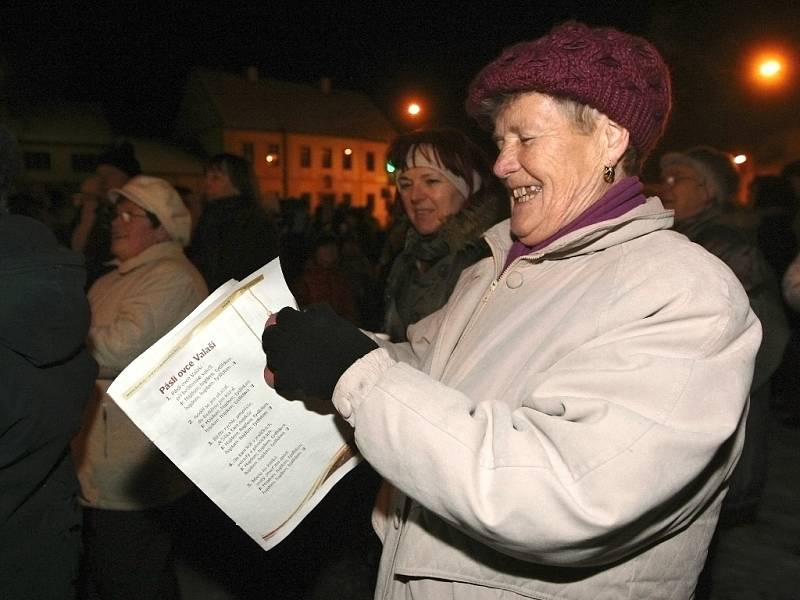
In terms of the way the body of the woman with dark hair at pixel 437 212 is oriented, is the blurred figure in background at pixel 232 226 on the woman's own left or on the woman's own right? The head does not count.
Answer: on the woman's own right

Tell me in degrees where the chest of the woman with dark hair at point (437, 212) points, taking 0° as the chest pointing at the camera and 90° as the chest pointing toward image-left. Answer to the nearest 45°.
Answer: approximately 45°

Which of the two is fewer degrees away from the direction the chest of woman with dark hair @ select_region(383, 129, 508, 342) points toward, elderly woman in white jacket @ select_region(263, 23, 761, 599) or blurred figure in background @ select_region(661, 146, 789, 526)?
the elderly woman in white jacket

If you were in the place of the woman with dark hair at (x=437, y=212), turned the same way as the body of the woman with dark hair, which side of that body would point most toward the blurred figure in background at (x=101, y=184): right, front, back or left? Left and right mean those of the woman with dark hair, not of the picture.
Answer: right

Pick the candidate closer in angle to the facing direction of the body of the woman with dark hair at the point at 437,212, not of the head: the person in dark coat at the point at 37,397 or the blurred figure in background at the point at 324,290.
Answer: the person in dark coat

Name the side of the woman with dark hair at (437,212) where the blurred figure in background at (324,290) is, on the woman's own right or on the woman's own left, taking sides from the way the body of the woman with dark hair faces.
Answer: on the woman's own right

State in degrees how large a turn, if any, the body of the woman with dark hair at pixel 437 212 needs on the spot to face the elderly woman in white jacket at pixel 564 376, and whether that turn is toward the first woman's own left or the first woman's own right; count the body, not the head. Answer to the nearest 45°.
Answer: approximately 45° to the first woman's own left
